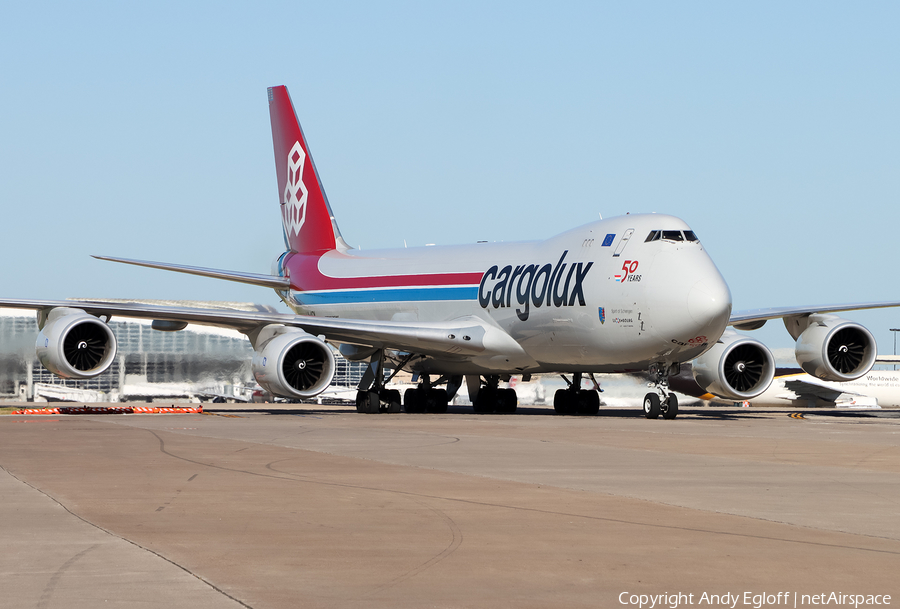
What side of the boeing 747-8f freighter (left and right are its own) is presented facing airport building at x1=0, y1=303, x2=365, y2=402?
back

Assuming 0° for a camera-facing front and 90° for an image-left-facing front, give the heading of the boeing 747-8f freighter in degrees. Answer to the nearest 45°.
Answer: approximately 315°
